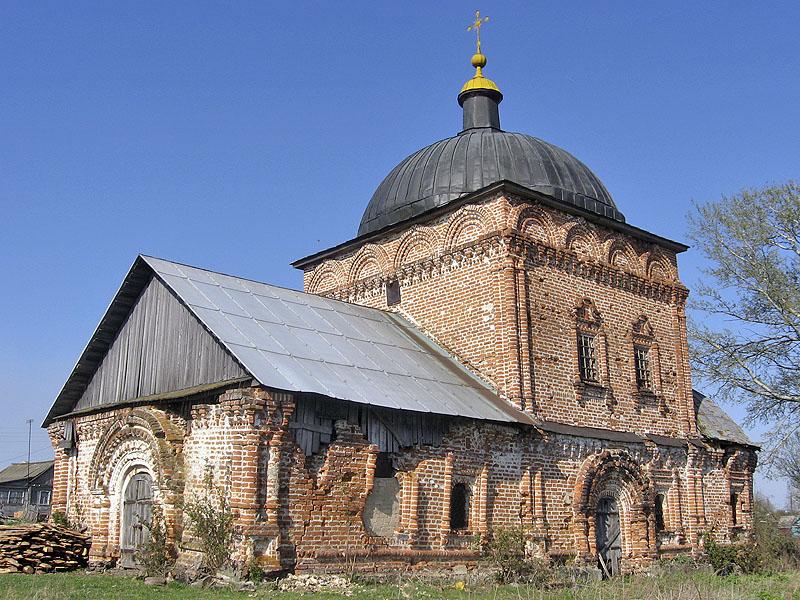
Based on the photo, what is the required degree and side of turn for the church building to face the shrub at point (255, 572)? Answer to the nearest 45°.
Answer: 0° — it already faces it

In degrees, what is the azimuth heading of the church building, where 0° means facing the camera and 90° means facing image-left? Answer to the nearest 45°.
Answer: approximately 45°

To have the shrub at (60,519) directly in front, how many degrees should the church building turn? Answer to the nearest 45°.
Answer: approximately 45° to its right

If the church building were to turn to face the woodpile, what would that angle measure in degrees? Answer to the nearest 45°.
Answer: approximately 45° to its right

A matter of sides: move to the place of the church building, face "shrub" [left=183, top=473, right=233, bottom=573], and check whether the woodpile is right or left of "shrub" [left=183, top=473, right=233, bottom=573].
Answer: right
